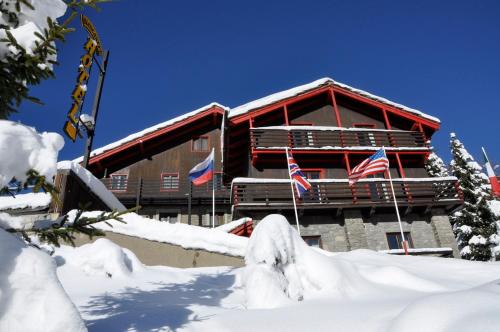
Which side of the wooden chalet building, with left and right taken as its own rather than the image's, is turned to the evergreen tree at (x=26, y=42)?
front

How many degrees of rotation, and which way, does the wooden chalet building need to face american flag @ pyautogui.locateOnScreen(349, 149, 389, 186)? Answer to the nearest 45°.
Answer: approximately 45° to its left

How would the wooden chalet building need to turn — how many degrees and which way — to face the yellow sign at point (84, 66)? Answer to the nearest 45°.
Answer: approximately 45° to its right

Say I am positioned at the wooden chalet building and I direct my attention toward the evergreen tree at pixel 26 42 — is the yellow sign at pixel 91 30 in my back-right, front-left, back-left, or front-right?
front-right

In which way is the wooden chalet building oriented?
toward the camera

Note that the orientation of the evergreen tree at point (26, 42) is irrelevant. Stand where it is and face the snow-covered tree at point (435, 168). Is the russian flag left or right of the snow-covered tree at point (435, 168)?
left

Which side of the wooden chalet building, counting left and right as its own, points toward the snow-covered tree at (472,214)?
left

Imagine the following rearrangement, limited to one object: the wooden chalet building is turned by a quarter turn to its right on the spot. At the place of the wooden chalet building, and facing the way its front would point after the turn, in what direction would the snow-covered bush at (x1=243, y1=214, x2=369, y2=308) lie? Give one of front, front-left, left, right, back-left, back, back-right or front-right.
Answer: left

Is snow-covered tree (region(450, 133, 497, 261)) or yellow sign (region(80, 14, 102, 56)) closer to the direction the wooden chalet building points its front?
the yellow sign
